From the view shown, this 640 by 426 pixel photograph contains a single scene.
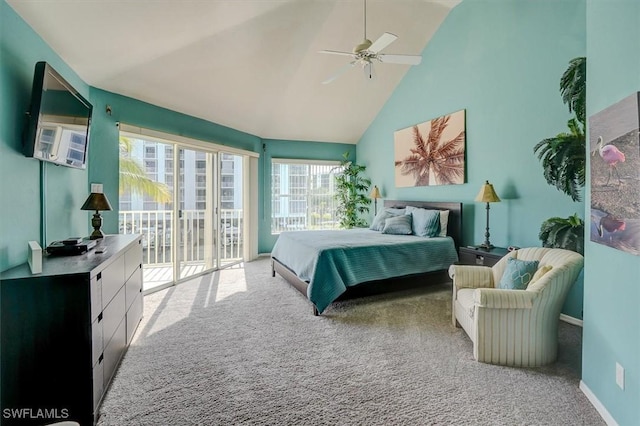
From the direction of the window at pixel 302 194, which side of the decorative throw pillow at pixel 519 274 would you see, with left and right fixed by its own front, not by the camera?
right

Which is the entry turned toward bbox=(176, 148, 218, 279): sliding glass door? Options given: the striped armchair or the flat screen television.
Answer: the striped armchair

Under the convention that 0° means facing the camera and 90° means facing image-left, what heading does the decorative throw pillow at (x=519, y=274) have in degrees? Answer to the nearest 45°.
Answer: approximately 45°

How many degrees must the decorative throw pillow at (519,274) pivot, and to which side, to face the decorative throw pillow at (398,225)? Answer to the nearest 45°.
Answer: approximately 90° to its right

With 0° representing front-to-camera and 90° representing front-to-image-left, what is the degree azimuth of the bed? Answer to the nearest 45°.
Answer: approximately 45°

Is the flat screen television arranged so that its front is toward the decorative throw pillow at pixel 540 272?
yes

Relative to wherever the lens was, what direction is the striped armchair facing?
facing to the left of the viewer

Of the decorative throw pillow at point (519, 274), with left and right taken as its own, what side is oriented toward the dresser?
front
